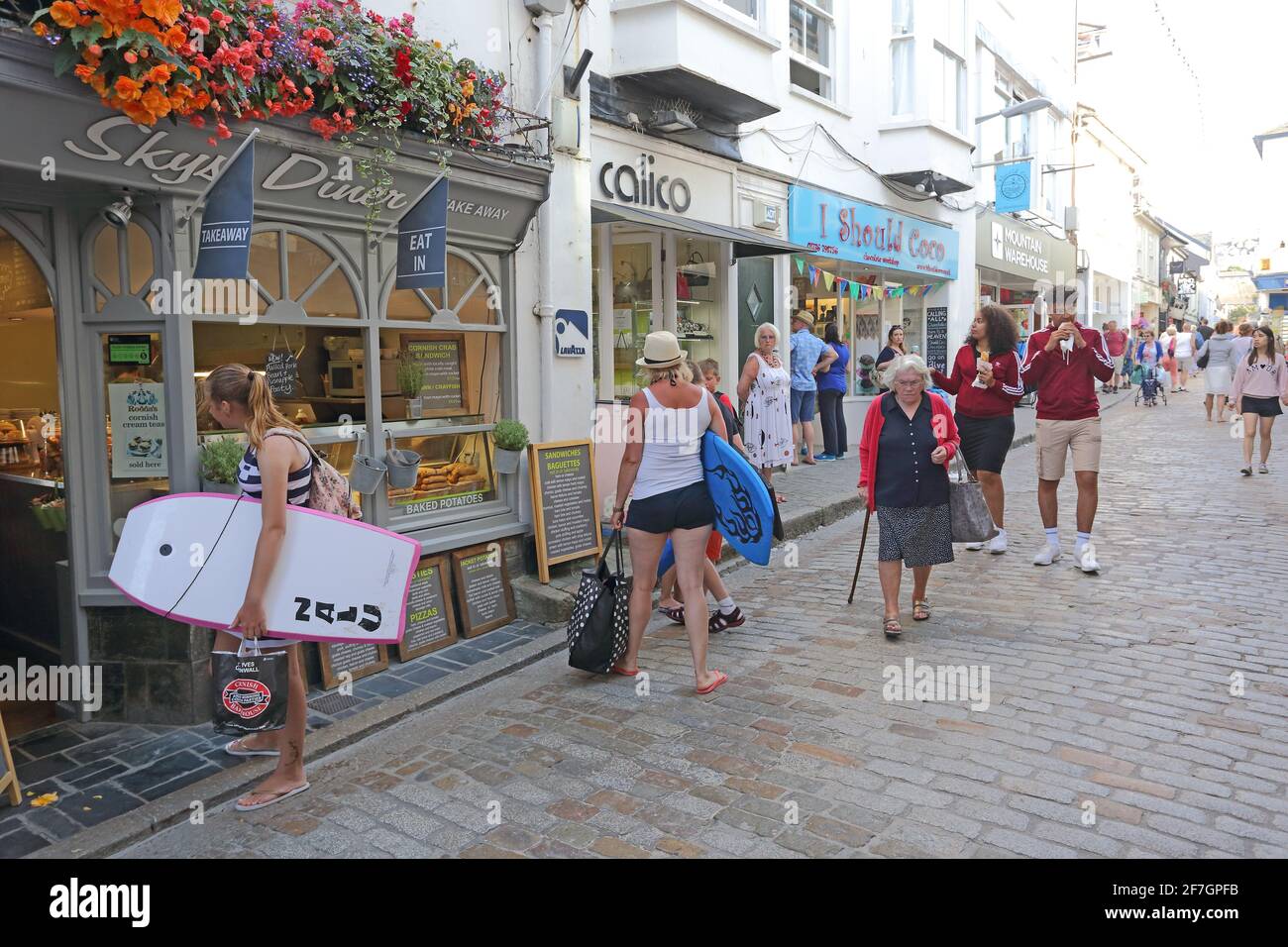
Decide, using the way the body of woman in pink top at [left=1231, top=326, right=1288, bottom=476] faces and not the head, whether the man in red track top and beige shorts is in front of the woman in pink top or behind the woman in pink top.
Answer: in front

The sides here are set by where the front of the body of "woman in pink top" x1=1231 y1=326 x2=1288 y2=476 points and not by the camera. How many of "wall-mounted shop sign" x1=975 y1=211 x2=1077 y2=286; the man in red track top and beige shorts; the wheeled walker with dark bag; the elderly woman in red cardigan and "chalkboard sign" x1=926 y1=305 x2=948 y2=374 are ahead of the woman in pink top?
2

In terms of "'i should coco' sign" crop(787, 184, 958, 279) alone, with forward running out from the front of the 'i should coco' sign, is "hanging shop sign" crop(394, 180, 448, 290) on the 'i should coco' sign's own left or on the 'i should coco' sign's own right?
on the 'i should coco' sign's own right

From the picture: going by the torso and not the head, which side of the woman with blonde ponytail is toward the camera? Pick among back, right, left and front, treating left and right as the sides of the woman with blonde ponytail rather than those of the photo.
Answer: left

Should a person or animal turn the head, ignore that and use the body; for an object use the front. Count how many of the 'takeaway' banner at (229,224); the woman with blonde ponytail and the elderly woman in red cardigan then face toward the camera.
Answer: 2

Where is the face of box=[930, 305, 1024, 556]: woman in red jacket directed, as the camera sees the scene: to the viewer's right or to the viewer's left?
to the viewer's left

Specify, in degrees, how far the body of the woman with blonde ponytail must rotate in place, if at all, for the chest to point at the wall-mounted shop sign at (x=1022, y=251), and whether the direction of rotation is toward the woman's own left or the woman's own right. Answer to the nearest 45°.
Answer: approximately 135° to the woman's own right

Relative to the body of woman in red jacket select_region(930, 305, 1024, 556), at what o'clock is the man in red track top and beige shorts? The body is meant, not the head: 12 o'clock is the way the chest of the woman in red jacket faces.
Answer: The man in red track top and beige shorts is roughly at 8 o'clock from the woman in red jacket.

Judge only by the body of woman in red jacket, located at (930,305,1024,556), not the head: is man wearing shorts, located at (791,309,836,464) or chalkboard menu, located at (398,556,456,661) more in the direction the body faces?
the chalkboard menu
